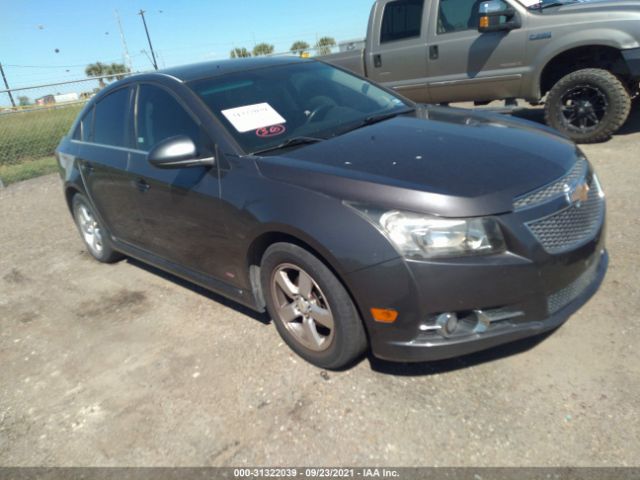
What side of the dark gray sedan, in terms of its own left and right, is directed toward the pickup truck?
left

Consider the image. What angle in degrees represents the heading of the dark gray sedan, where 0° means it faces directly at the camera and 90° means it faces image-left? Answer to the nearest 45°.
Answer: approximately 315°
